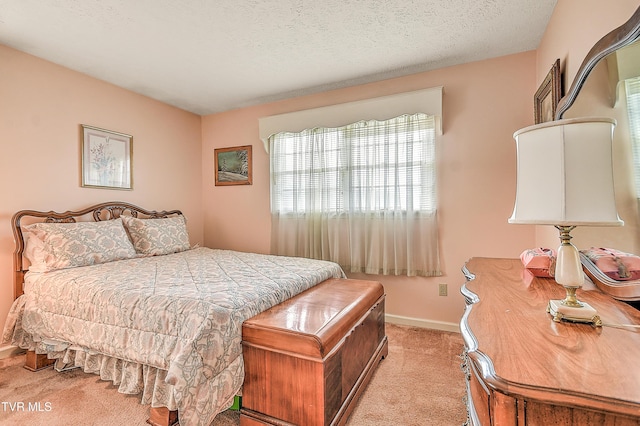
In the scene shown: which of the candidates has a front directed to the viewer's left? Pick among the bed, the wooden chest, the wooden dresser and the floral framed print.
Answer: the wooden dresser

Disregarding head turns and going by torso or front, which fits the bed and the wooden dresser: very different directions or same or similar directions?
very different directions

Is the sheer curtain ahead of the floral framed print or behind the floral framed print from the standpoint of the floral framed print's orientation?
ahead

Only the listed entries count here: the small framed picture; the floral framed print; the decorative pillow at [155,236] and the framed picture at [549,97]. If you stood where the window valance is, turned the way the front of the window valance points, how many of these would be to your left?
1

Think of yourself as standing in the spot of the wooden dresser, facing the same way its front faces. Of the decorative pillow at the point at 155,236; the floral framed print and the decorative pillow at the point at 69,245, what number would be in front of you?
3

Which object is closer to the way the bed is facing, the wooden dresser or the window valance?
the wooden dresser

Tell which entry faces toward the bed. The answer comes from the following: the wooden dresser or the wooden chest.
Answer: the wooden dresser

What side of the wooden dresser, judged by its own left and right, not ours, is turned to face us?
left

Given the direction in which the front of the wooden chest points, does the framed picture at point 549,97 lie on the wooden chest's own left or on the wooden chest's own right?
on the wooden chest's own left

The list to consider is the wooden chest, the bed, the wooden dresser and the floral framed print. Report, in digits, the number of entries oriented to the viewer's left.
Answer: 1

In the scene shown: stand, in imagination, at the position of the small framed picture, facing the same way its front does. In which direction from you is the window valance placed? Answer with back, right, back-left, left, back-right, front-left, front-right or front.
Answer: left

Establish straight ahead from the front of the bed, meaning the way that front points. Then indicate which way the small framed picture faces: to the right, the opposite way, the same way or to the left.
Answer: to the right

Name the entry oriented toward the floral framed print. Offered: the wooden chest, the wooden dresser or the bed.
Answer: the wooden dresser

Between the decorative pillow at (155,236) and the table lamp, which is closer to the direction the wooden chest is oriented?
the table lamp

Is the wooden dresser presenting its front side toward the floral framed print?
yes

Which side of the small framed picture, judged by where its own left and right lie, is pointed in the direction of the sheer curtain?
left

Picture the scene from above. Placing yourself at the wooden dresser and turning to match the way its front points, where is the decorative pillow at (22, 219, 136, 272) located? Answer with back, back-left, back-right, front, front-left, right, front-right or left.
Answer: front

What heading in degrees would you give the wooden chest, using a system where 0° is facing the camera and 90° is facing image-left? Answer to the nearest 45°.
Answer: approximately 315°

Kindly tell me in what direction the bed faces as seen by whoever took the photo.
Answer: facing the viewer and to the right of the viewer
